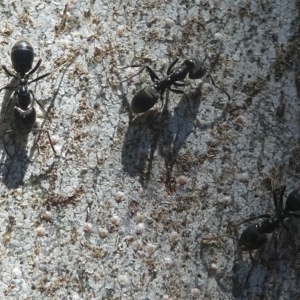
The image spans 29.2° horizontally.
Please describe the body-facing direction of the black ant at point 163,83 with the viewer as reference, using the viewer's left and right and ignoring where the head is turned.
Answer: facing away from the viewer and to the right of the viewer
